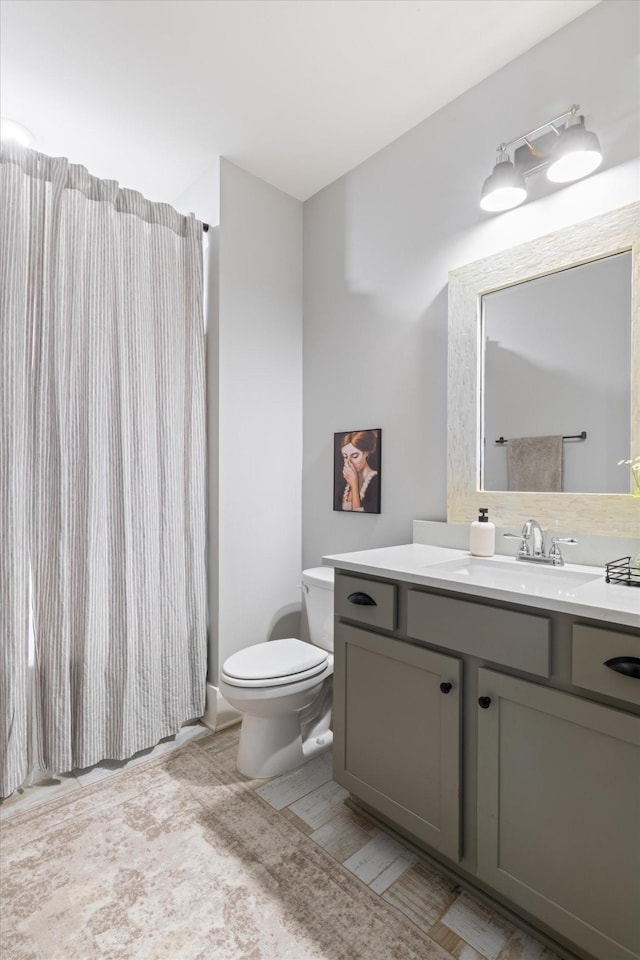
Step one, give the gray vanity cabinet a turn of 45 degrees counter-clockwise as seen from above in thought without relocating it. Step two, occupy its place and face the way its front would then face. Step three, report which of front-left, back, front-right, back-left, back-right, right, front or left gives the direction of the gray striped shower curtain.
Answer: right

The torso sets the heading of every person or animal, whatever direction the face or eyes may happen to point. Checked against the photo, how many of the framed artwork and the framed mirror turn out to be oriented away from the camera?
0

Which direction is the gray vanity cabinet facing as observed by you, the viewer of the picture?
facing the viewer and to the left of the viewer

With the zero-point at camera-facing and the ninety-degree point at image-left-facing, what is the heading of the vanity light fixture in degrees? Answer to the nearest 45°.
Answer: approximately 45°

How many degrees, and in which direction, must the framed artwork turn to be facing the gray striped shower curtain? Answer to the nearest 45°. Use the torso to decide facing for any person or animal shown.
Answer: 0° — it already faces it

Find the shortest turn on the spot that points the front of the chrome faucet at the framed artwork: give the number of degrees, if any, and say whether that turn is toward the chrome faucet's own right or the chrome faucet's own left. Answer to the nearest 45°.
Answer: approximately 90° to the chrome faucet's own right
